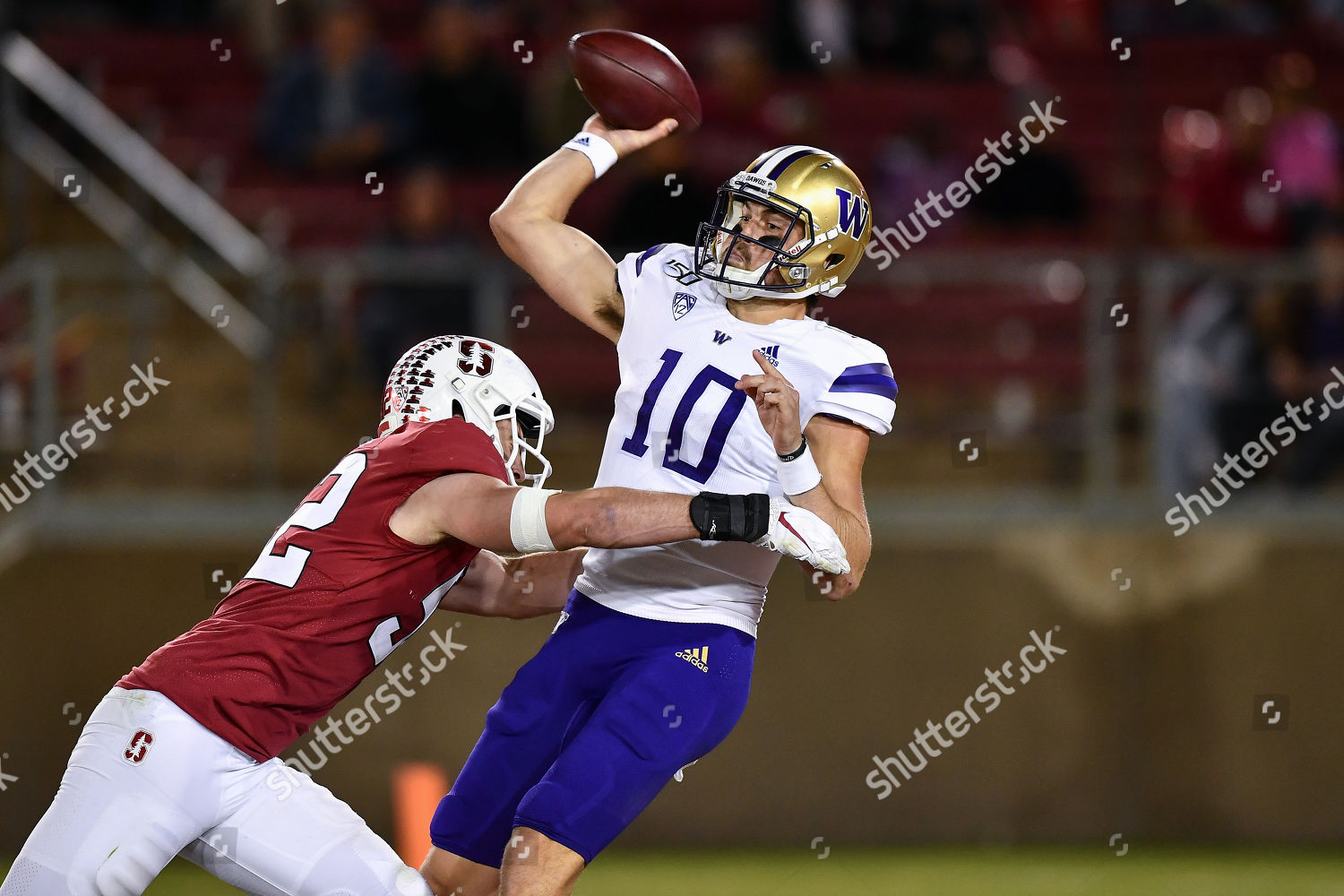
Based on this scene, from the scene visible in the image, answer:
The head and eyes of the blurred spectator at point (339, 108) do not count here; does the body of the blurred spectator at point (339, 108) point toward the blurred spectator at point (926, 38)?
no

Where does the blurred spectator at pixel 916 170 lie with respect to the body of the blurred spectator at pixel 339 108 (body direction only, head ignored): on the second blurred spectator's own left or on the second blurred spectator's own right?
on the second blurred spectator's own left

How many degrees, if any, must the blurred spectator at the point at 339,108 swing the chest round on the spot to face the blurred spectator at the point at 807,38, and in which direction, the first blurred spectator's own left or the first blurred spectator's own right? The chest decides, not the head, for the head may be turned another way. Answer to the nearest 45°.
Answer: approximately 90° to the first blurred spectator's own left

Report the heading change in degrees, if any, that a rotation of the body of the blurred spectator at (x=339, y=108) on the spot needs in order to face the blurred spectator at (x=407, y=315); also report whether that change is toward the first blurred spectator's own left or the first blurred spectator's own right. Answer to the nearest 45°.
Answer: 0° — they already face them

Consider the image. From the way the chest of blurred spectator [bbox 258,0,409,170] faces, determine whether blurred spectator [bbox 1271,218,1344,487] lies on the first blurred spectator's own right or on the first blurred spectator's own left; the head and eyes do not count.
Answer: on the first blurred spectator's own left

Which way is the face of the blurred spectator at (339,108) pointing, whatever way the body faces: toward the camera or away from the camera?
toward the camera

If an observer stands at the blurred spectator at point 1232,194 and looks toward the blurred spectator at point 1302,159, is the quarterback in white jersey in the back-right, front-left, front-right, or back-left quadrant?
back-right

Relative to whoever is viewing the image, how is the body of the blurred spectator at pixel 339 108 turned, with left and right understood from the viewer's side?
facing the viewer

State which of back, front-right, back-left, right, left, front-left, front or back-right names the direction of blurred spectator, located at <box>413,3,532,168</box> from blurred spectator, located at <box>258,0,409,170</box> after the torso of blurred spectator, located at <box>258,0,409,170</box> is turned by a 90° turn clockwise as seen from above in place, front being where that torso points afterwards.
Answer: back

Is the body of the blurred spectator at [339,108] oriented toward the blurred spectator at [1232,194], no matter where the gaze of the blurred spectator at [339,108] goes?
no

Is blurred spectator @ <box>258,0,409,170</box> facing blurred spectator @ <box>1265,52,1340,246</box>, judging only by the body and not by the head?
no

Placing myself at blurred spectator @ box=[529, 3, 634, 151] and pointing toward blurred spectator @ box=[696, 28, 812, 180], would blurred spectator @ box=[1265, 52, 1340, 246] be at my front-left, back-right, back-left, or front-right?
front-right

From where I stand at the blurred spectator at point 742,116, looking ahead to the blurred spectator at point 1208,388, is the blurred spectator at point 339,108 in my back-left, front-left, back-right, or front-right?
back-right

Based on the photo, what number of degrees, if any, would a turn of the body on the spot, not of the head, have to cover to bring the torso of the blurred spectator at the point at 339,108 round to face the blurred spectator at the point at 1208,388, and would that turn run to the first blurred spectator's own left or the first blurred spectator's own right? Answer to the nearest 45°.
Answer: approximately 45° to the first blurred spectator's own left

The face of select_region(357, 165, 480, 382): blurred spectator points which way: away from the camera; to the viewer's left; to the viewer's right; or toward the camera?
toward the camera

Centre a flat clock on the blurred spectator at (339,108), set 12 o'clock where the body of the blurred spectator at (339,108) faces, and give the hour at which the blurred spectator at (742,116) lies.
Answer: the blurred spectator at (742,116) is roughly at 9 o'clock from the blurred spectator at (339,108).
